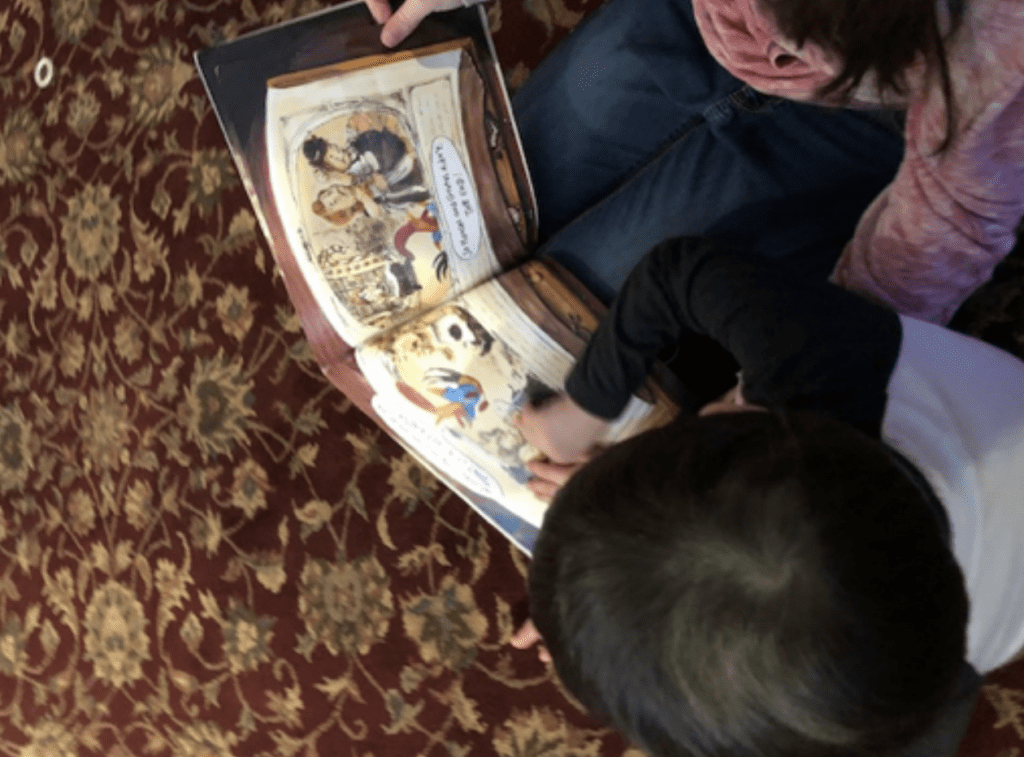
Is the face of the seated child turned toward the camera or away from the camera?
away from the camera

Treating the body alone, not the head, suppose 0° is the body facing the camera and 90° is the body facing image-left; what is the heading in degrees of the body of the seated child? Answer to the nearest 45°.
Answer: approximately 90°
